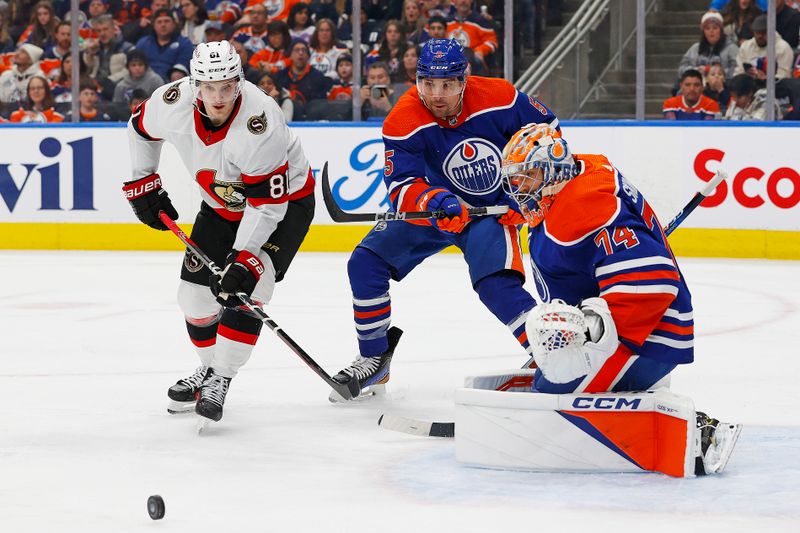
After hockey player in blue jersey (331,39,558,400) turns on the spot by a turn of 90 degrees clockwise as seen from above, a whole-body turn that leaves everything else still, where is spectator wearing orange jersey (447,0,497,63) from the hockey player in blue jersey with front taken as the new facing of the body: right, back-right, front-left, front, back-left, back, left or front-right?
right

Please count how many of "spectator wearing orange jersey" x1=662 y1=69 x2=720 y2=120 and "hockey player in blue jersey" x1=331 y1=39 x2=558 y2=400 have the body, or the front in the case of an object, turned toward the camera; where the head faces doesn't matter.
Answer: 2

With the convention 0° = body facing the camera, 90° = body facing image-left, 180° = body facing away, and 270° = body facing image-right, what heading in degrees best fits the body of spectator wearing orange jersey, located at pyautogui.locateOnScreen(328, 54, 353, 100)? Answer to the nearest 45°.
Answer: approximately 0°

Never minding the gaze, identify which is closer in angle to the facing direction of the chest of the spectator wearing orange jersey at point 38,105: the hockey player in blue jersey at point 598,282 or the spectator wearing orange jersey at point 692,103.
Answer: the hockey player in blue jersey

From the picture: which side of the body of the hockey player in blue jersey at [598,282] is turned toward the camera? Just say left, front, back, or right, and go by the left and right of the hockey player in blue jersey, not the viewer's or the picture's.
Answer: left

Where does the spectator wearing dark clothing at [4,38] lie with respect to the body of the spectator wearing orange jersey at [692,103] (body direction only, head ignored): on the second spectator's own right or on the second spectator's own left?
on the second spectator's own right
